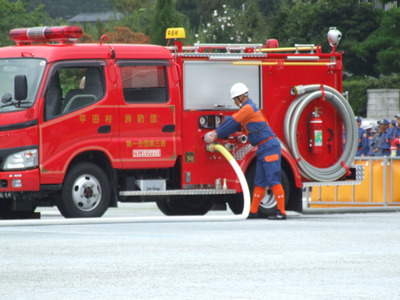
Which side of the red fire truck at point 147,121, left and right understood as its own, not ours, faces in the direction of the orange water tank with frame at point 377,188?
back

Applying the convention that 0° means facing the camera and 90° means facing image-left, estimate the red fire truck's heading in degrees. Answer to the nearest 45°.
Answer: approximately 45°

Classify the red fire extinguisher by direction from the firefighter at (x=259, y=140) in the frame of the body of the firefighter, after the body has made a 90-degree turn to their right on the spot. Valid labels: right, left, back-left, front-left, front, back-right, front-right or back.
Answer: front-right

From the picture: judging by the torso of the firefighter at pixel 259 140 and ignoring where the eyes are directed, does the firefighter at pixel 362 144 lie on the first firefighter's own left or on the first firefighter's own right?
on the first firefighter's own right

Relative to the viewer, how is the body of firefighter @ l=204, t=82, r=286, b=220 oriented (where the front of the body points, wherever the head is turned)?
to the viewer's left

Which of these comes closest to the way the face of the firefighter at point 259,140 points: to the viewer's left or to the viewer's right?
to the viewer's left
